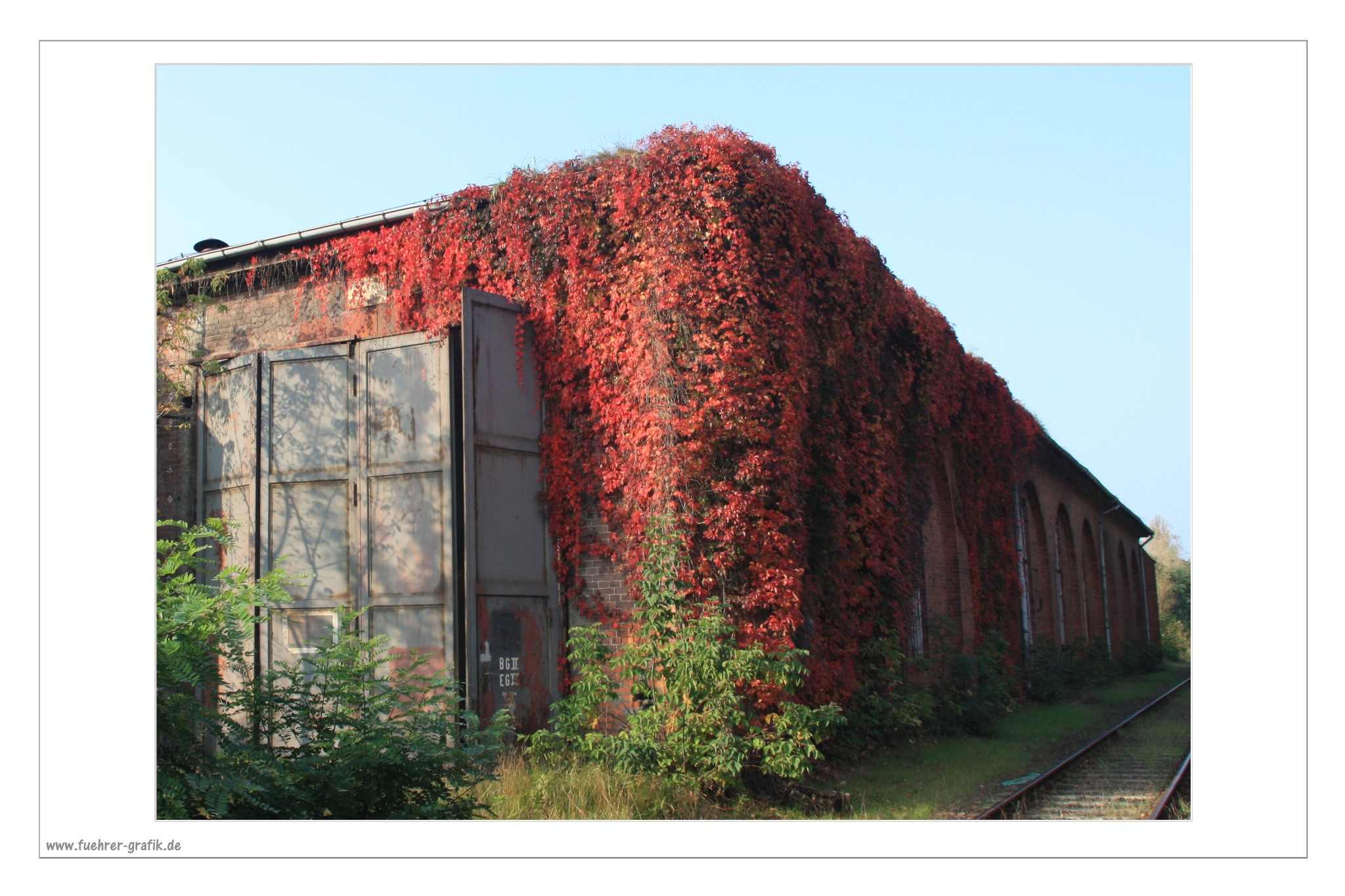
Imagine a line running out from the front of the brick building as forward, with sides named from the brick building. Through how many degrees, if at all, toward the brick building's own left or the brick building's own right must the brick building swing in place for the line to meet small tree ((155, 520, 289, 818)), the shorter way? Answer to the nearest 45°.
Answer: approximately 45° to the brick building's own left

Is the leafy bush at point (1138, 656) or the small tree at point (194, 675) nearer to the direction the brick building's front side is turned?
the small tree

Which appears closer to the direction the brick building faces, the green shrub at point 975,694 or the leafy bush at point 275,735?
the leafy bush

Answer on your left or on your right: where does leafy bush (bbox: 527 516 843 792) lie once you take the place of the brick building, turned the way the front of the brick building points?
on your left

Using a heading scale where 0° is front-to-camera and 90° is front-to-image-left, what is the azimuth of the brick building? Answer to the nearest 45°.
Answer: approximately 45°

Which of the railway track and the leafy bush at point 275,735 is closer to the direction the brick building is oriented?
the leafy bush

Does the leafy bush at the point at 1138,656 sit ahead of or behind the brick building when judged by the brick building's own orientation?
behind

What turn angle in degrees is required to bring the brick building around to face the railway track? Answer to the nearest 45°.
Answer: approximately 135° to its left

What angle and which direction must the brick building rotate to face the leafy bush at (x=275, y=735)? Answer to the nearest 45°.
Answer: approximately 45° to its left

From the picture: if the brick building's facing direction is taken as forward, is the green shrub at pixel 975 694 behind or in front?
behind
